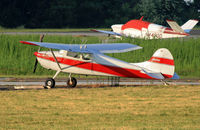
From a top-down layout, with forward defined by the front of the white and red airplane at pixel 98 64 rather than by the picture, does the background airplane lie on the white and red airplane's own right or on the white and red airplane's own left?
on the white and red airplane's own right

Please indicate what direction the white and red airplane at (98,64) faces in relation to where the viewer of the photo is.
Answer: facing away from the viewer and to the left of the viewer

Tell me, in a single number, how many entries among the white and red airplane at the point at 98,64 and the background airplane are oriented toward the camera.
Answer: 0

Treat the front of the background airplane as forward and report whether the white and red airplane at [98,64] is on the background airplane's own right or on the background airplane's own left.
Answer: on the background airplane's own left

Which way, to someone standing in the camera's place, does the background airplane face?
facing away from the viewer and to the left of the viewer
